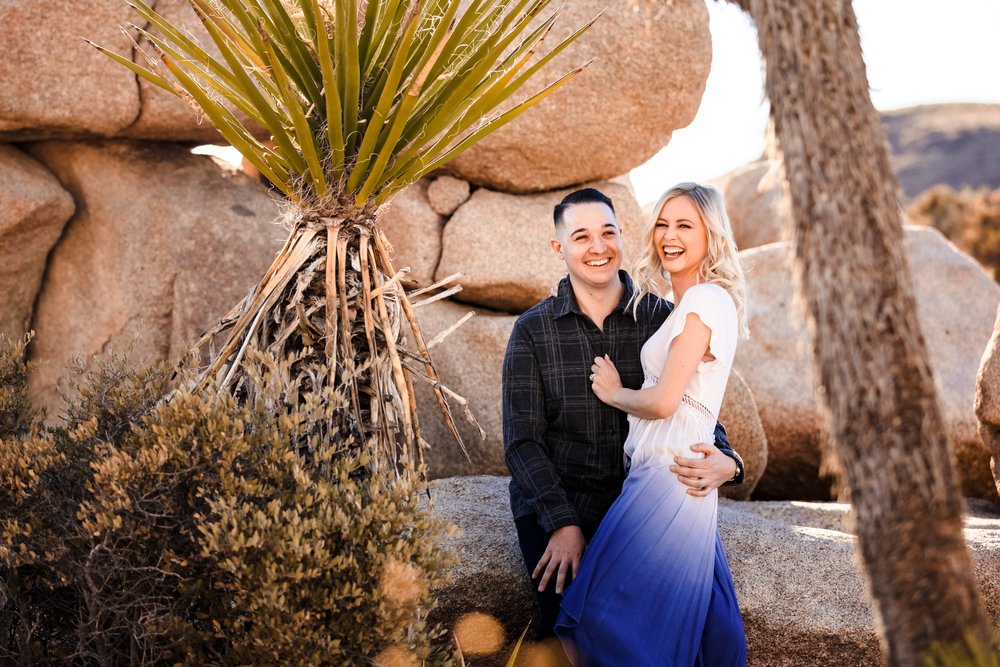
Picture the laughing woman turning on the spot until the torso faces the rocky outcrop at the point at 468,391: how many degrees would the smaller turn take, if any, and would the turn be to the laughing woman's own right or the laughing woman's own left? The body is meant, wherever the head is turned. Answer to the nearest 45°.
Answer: approximately 45° to the laughing woman's own right

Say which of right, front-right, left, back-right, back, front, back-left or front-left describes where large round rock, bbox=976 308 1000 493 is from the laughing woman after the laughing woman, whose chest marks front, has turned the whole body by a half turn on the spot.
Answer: front-left

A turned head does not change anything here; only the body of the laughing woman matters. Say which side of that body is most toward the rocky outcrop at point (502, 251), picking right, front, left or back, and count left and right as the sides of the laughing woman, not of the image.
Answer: right

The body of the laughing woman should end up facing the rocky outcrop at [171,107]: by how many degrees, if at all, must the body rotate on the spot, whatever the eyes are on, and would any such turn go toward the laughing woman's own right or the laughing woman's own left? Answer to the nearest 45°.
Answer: approximately 45° to the laughing woman's own right

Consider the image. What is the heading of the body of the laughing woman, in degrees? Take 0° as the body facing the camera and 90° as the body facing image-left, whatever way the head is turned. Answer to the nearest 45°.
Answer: approximately 90°

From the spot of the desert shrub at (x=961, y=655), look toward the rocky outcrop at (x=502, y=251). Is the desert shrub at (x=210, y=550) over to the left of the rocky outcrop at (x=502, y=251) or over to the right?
left

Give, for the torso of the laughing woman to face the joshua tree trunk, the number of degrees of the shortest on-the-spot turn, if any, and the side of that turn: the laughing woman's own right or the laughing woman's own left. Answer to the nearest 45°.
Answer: approximately 135° to the laughing woman's own left
